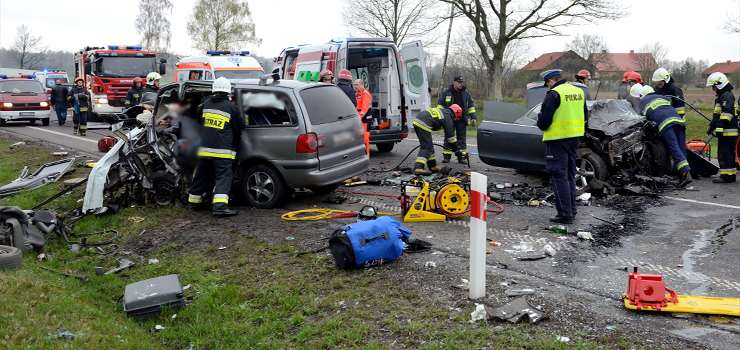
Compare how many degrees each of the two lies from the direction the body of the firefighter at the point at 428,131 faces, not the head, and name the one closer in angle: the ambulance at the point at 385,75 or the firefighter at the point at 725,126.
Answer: the firefighter

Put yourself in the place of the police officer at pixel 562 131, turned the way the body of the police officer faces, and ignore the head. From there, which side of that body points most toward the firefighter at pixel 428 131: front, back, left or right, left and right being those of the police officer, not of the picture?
front

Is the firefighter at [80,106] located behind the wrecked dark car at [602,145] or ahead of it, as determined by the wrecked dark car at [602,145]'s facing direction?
behind

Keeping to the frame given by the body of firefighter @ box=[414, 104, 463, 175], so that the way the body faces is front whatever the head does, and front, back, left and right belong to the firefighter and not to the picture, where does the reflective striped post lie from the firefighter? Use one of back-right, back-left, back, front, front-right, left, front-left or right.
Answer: right

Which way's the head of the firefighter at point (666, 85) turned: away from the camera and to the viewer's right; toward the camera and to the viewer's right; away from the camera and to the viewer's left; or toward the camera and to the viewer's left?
toward the camera and to the viewer's left

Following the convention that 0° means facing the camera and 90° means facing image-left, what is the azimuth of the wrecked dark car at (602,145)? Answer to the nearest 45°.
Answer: approximately 315°

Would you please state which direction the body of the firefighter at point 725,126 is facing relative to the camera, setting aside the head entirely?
to the viewer's left

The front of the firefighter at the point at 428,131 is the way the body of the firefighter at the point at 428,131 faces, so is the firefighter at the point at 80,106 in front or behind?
behind

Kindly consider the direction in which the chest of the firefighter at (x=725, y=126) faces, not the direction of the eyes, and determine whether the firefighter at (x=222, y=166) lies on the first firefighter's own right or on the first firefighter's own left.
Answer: on the first firefighter's own left

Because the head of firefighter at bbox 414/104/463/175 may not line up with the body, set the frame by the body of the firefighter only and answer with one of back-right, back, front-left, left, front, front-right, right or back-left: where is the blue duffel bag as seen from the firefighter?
right

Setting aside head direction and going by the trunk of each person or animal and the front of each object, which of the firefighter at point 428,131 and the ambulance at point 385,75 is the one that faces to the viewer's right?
the firefighter

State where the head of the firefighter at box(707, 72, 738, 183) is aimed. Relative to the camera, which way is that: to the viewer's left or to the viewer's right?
to the viewer's left

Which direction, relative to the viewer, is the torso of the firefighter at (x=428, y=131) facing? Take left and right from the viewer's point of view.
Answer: facing to the right of the viewer

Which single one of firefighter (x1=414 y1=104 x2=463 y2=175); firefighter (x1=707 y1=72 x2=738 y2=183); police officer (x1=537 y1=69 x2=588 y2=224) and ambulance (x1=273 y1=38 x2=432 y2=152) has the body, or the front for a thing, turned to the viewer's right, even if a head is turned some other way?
firefighter (x1=414 y1=104 x2=463 y2=175)
